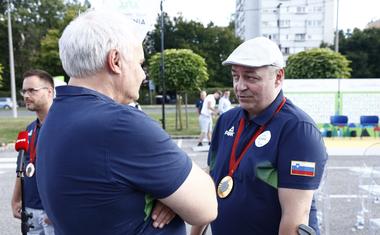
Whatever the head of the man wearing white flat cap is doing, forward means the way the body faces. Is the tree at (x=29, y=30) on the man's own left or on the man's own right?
on the man's own right

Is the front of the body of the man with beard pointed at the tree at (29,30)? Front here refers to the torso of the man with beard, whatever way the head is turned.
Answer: no

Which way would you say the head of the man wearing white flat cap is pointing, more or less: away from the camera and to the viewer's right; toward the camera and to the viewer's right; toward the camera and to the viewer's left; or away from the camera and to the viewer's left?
toward the camera and to the viewer's left

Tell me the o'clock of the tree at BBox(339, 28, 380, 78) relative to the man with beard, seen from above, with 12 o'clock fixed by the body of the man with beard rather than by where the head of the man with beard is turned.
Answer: The tree is roughly at 6 o'clock from the man with beard.

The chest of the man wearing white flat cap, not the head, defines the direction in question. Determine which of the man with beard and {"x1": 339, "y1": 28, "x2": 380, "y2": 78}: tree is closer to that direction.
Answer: the man with beard

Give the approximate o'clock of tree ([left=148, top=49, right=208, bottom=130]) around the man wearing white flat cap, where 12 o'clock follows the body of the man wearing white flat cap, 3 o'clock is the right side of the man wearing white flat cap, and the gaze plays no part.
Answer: The tree is roughly at 4 o'clock from the man wearing white flat cap.

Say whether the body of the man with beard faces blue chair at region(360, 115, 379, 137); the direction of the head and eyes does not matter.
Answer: no

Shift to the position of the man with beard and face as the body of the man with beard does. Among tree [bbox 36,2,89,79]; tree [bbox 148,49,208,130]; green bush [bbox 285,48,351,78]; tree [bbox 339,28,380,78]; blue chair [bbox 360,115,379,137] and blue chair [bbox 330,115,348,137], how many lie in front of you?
0

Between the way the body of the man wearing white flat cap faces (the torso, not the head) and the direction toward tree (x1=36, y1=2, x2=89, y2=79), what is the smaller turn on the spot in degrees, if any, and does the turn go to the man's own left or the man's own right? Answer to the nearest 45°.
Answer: approximately 90° to the man's own right

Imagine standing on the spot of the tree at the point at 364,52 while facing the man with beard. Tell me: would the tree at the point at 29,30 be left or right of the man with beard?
right

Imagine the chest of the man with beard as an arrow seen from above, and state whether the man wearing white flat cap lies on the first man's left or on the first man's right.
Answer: on the first man's left

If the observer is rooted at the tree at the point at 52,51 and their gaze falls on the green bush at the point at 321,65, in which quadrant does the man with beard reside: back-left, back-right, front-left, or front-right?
front-right

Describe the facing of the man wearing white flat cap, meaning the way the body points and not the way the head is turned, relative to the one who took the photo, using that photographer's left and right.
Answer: facing the viewer and to the left of the viewer

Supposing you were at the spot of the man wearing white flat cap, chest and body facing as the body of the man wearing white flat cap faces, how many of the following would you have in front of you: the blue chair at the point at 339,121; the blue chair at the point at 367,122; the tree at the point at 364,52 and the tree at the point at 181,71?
0

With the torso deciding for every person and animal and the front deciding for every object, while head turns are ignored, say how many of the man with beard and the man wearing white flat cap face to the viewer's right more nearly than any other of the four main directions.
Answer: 0

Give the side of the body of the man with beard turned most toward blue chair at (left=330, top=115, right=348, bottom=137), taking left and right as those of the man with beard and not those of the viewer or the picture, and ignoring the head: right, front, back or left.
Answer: back

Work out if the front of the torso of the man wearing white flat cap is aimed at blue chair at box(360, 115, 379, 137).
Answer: no
